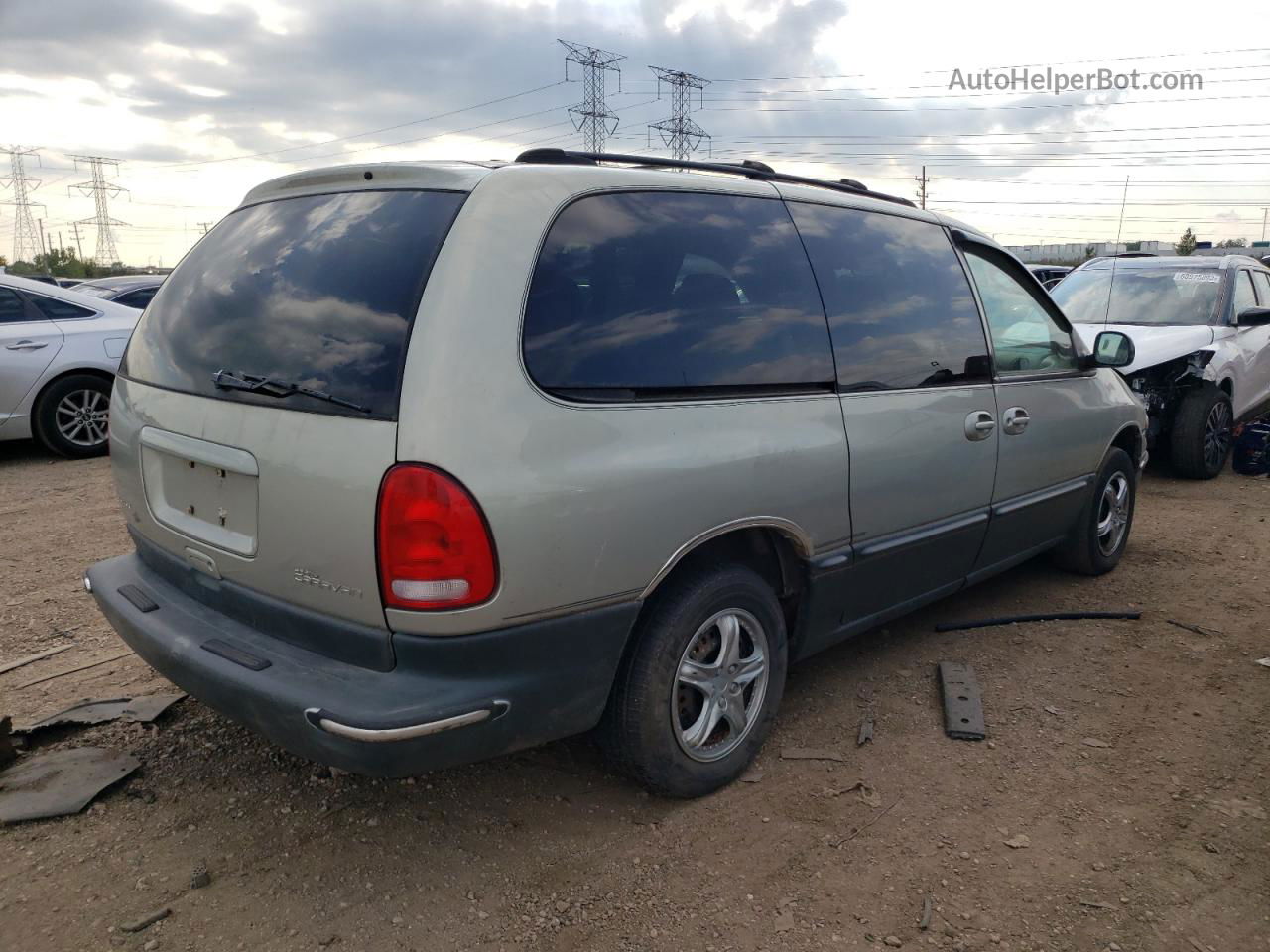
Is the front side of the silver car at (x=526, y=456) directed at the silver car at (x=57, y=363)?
no

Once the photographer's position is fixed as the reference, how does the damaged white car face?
facing the viewer and to the left of the viewer

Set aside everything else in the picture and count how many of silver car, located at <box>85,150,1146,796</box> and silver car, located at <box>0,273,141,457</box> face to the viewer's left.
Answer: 1

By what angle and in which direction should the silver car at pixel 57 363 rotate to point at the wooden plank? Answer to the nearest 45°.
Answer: approximately 90° to its left

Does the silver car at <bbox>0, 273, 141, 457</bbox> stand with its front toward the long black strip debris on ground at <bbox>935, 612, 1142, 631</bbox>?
no

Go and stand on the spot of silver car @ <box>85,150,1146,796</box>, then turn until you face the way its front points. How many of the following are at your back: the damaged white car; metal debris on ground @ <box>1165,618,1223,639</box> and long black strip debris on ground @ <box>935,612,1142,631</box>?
0

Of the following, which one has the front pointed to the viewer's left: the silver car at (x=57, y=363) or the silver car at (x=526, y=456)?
the silver car at (x=57, y=363)

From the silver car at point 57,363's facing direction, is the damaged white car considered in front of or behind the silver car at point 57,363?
behind

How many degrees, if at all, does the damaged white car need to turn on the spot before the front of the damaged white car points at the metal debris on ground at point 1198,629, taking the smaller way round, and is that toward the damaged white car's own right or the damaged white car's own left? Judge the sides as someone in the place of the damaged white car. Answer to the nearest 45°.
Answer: approximately 45° to the damaged white car's own left

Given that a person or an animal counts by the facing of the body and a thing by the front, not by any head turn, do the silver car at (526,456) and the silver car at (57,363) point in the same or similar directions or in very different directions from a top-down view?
very different directions

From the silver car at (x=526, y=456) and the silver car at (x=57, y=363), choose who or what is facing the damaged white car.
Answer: the silver car at (x=526, y=456)

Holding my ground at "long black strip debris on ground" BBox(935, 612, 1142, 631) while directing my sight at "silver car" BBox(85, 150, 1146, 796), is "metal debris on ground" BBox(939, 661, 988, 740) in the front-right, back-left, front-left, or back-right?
front-left

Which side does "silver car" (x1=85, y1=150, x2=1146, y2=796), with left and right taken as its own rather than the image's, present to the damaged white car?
front

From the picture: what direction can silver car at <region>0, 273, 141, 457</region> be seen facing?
to the viewer's left

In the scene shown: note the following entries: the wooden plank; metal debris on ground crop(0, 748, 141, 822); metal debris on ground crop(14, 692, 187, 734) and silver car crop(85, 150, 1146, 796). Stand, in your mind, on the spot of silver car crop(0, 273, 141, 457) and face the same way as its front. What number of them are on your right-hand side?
0

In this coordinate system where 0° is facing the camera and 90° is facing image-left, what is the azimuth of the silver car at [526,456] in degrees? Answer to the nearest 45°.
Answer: approximately 225°
